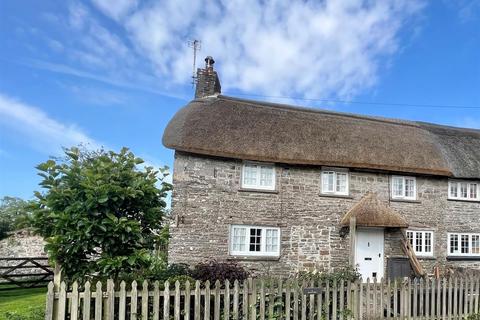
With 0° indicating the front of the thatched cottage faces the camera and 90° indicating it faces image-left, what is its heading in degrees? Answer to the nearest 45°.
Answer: approximately 0°

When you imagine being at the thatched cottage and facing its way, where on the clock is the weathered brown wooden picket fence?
The weathered brown wooden picket fence is roughly at 12 o'clock from the thatched cottage.
